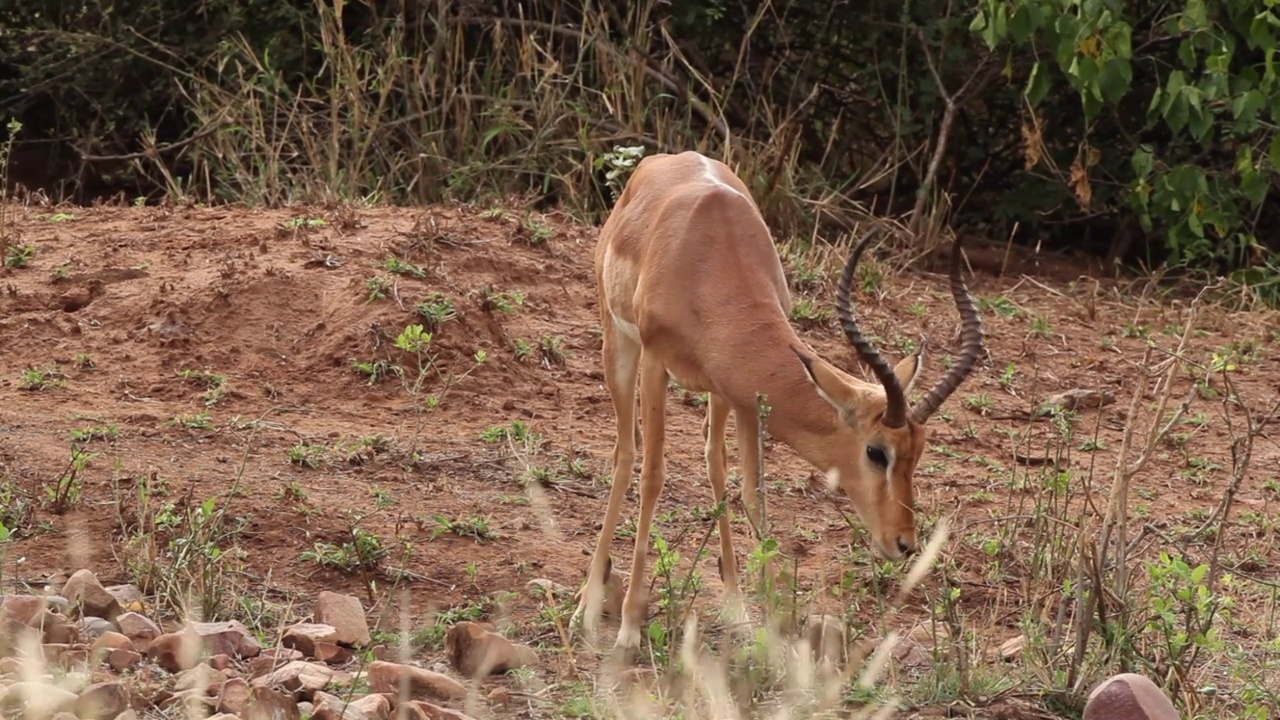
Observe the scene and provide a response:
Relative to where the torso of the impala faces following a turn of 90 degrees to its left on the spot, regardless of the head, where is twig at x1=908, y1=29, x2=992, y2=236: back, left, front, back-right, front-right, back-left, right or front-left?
front-left

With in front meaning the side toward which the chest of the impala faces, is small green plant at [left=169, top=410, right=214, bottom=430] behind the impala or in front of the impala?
behind

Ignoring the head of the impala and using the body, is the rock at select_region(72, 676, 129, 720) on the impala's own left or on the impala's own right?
on the impala's own right

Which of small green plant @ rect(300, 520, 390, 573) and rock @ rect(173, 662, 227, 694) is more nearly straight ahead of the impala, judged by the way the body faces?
the rock

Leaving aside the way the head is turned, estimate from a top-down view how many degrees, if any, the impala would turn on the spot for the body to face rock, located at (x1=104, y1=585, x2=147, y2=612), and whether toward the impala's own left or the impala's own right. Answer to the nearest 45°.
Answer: approximately 90° to the impala's own right

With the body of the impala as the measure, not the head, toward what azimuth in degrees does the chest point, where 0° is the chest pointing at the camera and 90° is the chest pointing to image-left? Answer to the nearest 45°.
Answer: approximately 315°

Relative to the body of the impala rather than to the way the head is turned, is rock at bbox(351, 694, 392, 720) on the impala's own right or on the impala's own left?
on the impala's own right

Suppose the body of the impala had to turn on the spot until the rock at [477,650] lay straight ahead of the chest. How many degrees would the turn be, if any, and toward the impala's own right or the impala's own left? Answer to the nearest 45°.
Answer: approximately 90° to the impala's own right

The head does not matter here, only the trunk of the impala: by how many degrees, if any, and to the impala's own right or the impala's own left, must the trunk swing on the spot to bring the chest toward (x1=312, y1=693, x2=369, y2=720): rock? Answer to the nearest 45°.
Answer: approximately 90° to the impala's own right

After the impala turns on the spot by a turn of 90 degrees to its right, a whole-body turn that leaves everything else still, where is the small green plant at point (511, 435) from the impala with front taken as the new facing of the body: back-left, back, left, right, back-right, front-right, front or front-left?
right

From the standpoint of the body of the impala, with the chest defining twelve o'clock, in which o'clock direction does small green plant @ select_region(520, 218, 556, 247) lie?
The small green plant is roughly at 7 o'clock from the impala.

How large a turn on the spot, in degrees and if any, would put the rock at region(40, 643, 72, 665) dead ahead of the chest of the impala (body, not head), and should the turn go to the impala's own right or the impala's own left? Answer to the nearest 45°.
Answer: approximately 90° to the impala's own right

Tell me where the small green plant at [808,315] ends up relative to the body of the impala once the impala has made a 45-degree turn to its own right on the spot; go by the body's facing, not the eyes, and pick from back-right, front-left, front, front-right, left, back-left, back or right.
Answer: back

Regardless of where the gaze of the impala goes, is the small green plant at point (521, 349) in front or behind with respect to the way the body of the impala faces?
behind

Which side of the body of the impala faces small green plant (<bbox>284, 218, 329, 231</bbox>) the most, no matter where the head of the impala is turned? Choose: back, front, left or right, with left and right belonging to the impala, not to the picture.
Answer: back

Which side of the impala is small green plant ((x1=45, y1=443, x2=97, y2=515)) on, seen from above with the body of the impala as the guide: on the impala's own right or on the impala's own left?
on the impala's own right

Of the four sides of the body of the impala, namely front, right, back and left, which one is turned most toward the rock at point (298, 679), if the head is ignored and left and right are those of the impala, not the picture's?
right
